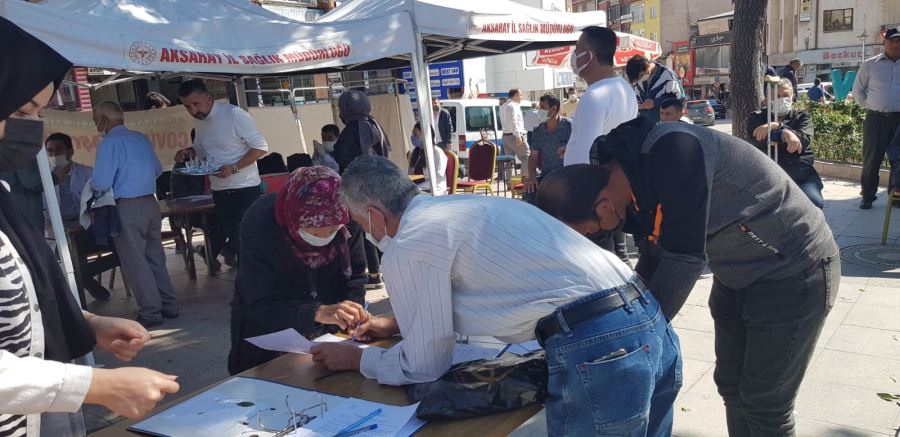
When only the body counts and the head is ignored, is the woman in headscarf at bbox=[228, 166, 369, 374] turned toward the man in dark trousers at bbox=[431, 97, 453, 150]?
no

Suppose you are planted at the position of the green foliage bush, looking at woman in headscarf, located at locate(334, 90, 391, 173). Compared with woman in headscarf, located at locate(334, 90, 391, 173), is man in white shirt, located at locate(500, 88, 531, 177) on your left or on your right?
right

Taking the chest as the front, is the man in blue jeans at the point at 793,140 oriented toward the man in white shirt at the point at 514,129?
no

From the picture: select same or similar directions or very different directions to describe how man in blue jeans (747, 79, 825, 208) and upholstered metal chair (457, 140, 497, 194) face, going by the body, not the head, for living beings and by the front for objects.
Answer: same or similar directions

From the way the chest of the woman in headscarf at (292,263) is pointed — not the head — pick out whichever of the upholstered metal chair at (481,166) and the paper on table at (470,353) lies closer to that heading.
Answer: the paper on table

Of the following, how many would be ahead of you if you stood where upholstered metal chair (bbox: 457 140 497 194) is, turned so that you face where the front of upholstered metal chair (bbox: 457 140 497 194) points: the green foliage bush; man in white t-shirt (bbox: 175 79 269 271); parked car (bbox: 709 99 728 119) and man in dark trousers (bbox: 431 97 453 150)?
1

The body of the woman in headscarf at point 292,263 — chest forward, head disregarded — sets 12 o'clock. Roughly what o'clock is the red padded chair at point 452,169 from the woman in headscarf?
The red padded chair is roughly at 8 o'clock from the woman in headscarf.

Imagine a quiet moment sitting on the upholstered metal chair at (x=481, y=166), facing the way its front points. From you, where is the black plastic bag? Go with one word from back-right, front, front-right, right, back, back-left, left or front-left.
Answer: front-left

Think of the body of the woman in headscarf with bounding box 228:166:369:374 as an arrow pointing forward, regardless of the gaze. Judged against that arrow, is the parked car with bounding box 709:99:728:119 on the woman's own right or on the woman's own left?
on the woman's own left

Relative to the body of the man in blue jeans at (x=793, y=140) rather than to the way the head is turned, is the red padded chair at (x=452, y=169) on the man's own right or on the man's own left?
on the man's own right

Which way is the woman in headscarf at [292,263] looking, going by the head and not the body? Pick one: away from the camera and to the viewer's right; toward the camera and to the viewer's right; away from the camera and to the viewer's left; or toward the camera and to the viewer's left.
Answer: toward the camera and to the viewer's right

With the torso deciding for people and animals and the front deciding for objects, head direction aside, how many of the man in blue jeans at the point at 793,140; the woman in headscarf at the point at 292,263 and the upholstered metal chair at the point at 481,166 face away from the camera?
0

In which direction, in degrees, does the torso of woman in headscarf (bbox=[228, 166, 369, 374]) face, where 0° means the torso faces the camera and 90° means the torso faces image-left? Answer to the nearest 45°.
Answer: approximately 315°

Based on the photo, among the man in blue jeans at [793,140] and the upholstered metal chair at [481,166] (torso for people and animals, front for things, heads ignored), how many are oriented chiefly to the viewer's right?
0

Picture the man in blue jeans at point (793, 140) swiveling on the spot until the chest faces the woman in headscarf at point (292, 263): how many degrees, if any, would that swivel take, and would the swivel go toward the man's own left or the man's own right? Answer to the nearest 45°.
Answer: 0° — they already face them

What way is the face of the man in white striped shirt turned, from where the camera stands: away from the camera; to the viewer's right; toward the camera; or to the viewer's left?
to the viewer's left
